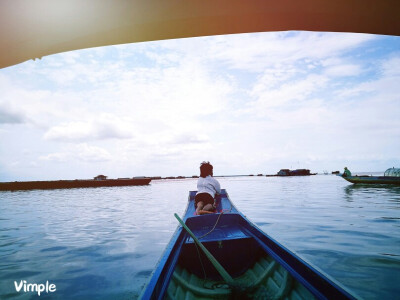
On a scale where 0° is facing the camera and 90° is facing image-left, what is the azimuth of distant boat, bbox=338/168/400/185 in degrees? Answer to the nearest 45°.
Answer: approximately 90°

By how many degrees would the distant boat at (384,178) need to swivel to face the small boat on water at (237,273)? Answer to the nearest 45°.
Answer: approximately 90° to its left

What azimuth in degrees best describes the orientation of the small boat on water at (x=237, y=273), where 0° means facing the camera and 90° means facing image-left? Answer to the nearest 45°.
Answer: approximately 180°

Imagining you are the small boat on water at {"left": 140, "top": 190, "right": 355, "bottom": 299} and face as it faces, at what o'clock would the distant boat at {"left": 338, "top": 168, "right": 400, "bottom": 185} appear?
The distant boat is roughly at 1 o'clock from the small boat on water.
